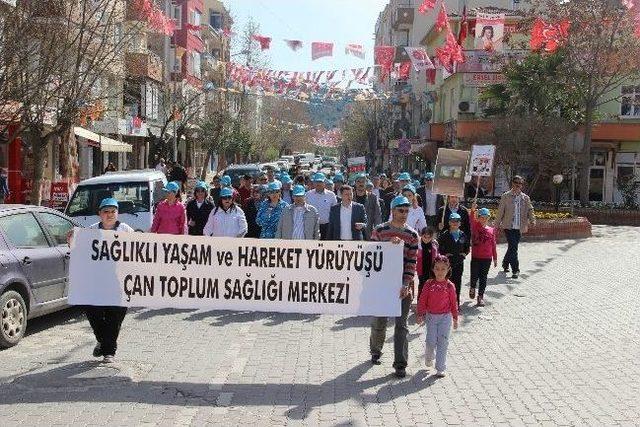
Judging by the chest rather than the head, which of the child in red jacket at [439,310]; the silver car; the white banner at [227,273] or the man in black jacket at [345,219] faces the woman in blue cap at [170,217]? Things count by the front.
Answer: the silver car

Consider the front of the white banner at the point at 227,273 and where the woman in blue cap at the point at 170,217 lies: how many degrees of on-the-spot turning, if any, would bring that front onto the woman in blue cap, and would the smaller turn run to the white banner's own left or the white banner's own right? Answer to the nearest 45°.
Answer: approximately 180°

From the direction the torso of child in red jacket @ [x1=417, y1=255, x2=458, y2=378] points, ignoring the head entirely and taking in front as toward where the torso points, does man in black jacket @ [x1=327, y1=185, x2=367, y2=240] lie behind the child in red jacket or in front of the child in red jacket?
behind

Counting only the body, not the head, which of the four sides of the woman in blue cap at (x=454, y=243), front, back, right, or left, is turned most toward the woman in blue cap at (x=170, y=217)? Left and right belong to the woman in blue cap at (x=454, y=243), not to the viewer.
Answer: right

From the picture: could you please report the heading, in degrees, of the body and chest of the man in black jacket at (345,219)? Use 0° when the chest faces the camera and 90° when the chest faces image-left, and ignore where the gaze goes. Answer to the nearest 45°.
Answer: approximately 0°

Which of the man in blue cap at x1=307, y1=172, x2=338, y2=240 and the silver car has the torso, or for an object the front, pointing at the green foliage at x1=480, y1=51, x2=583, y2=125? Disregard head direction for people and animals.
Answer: the silver car

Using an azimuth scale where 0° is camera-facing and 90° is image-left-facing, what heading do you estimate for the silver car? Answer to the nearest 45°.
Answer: approximately 225°

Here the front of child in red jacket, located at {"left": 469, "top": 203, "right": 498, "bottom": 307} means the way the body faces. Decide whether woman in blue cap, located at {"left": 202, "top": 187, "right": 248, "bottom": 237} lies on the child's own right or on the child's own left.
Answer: on the child's own right

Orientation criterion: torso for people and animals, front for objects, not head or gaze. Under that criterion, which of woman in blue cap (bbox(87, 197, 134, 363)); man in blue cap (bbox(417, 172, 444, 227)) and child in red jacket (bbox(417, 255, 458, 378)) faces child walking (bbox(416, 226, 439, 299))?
the man in blue cap

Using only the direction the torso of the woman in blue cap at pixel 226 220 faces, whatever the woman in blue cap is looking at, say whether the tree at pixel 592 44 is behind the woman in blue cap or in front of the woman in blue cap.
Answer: behind

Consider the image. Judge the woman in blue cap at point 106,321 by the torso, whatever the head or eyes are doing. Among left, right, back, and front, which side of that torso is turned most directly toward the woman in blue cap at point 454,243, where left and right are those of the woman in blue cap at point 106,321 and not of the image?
left

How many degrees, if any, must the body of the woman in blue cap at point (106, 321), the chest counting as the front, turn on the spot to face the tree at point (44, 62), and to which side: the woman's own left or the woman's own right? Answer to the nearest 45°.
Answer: approximately 180°
